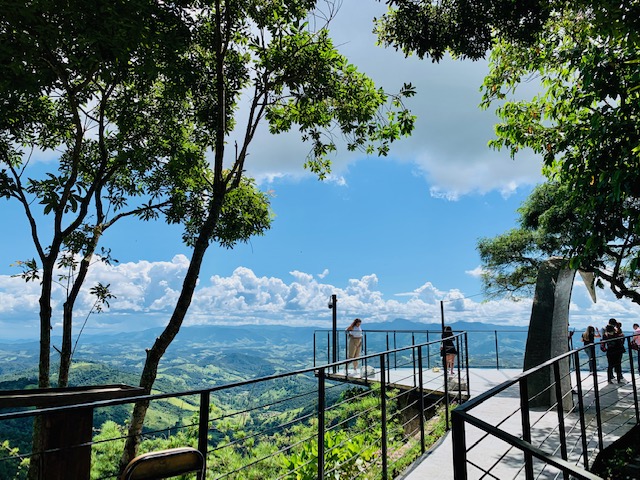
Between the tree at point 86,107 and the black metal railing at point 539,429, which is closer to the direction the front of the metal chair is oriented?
the tree

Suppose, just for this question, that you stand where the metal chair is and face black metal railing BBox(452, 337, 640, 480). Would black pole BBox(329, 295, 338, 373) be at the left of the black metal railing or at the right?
left

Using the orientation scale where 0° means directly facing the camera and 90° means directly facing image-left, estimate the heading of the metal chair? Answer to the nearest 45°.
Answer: approximately 135°

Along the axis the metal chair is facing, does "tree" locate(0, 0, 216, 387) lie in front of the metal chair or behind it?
in front

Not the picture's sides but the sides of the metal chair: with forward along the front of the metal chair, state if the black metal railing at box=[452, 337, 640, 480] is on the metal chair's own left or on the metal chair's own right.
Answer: on the metal chair's own right

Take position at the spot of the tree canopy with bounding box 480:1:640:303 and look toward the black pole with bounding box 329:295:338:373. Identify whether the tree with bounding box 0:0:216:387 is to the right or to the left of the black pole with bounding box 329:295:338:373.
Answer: left

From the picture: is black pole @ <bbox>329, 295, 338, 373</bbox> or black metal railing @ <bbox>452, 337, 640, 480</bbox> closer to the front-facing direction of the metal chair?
the black pole
